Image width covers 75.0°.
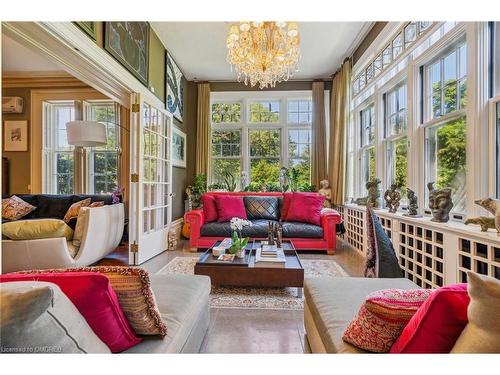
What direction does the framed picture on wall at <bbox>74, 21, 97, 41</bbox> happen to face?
to the viewer's right

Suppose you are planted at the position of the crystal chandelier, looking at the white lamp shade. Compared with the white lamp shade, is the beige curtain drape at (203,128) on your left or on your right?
right

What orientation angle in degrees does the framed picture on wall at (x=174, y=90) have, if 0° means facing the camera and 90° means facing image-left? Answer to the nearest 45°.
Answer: approximately 270°

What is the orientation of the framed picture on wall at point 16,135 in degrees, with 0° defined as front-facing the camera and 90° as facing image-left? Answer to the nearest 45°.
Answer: approximately 0°

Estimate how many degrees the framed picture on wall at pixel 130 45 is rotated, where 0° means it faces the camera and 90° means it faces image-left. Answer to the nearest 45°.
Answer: approximately 315°

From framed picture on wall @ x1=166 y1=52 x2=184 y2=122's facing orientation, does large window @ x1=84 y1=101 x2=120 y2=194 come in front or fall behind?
behind

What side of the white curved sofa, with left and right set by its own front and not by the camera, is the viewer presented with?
left
